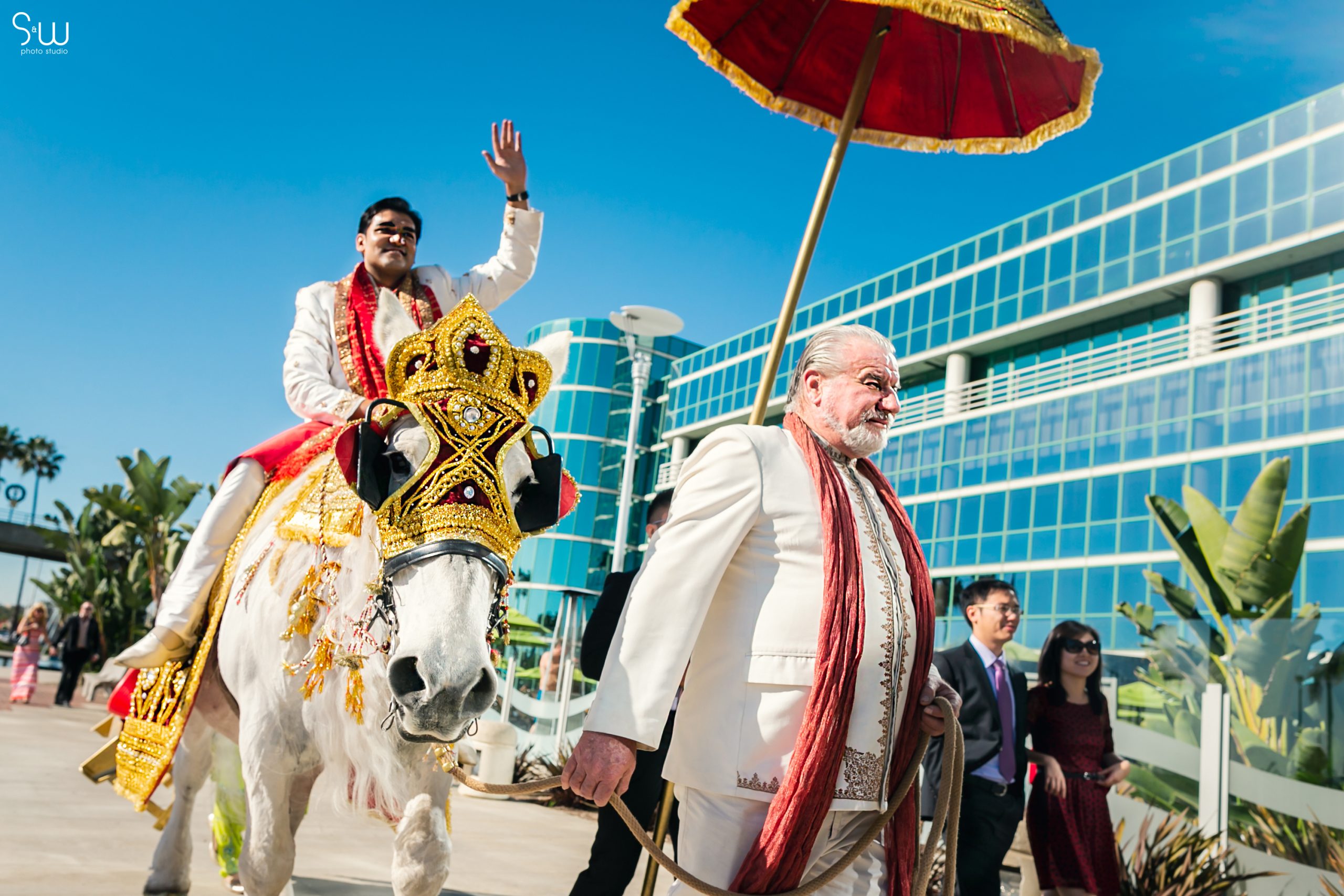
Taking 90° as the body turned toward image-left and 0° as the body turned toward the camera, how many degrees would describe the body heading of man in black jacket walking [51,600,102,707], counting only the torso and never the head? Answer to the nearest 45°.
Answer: approximately 0°

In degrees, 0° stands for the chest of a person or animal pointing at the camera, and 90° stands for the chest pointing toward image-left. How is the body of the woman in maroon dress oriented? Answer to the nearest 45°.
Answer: approximately 315°

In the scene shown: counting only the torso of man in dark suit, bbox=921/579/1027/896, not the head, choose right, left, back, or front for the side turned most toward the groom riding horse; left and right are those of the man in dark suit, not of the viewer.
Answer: right

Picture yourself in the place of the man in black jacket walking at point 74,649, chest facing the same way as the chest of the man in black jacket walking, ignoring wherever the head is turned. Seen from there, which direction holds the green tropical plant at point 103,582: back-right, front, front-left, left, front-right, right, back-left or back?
back

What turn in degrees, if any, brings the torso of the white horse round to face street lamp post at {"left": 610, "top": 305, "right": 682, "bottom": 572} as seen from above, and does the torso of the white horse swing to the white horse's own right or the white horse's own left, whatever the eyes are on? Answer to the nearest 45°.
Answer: approximately 135° to the white horse's own left

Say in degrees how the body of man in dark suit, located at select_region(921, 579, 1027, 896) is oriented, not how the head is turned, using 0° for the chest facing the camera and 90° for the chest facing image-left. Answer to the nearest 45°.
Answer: approximately 315°

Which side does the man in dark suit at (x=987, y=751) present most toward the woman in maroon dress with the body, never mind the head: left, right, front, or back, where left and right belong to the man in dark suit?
left
